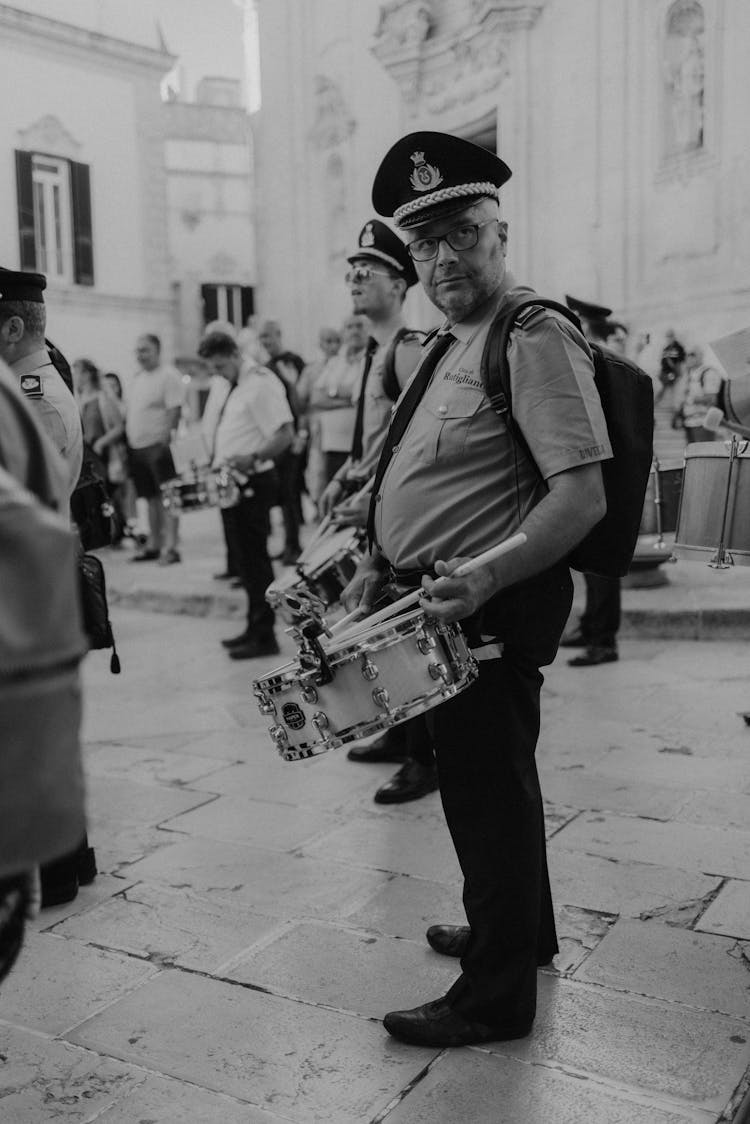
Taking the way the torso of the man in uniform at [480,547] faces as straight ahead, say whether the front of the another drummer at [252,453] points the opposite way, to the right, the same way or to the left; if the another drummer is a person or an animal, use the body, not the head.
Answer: the same way

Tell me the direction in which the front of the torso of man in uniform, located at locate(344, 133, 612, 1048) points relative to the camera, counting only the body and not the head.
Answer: to the viewer's left

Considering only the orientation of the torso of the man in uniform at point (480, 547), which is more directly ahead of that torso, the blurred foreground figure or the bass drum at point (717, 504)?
the blurred foreground figure

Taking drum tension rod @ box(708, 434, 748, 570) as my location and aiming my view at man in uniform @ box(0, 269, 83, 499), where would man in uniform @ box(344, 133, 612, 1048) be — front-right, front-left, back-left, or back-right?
front-left

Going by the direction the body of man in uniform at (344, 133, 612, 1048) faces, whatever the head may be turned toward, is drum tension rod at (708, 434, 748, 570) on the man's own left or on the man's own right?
on the man's own right

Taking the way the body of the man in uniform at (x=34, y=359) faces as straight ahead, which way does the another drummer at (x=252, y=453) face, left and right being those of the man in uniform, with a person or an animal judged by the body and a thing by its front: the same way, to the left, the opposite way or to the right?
the same way

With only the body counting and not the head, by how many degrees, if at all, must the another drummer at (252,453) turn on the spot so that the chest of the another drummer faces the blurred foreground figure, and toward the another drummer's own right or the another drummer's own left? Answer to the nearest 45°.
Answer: approximately 90° to the another drummer's own left

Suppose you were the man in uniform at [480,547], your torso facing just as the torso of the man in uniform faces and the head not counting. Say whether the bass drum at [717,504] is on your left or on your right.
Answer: on your right

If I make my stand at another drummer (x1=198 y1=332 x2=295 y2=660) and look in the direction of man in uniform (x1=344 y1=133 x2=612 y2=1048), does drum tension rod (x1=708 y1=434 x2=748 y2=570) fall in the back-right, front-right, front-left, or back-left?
front-left

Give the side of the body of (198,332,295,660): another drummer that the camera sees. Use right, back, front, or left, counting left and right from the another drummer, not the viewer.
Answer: left

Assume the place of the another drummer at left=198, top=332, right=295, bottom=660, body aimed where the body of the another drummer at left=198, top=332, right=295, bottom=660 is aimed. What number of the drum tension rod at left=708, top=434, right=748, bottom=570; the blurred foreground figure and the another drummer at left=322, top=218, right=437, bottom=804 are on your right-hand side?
0
